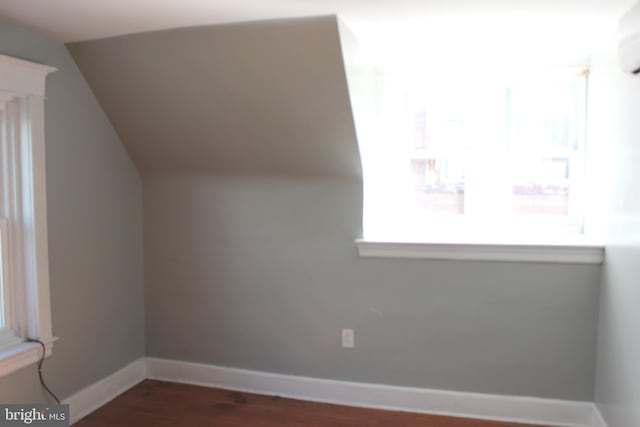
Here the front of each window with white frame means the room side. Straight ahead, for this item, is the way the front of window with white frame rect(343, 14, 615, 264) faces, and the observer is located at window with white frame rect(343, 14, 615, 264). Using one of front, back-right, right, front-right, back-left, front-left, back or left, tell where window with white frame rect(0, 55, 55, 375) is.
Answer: front-right

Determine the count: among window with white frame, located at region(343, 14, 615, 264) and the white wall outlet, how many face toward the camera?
2

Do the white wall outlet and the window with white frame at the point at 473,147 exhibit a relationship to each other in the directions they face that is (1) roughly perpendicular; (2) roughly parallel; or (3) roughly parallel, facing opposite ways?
roughly parallel

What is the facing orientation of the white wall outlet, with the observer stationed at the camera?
facing the viewer

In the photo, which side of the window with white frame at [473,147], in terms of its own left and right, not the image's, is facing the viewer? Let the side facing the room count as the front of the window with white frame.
front

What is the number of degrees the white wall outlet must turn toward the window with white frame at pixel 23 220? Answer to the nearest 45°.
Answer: approximately 90° to its right
